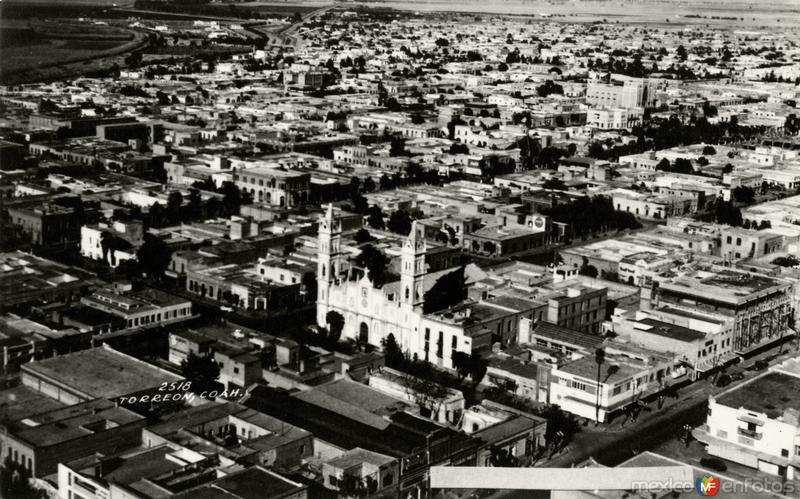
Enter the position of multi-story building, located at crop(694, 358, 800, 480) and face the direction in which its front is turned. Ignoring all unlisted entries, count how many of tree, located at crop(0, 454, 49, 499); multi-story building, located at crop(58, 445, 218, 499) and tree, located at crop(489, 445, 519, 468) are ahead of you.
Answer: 3

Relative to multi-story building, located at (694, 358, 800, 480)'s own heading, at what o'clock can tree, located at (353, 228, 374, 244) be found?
The tree is roughly at 3 o'clock from the multi-story building.

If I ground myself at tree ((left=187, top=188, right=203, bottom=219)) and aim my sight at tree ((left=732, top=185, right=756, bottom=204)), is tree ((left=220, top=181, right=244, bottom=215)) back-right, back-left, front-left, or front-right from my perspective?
front-left

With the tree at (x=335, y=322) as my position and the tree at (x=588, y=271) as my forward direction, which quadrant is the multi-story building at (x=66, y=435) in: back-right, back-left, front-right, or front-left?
back-right

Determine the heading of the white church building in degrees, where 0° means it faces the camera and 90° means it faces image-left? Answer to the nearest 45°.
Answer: approximately 45°

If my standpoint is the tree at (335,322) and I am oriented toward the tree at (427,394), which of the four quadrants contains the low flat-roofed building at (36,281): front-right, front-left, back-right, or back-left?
back-right

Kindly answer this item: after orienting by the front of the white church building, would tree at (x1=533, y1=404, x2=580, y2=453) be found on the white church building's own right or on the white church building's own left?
on the white church building's own left

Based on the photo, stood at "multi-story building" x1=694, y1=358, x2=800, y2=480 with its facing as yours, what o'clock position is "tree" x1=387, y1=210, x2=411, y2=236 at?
The tree is roughly at 3 o'clock from the multi-story building.

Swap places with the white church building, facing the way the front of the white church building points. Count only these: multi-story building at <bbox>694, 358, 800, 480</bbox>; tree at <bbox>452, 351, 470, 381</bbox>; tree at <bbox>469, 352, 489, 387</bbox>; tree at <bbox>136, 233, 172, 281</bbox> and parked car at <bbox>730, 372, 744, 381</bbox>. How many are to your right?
1

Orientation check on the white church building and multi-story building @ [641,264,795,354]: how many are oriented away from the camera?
0
